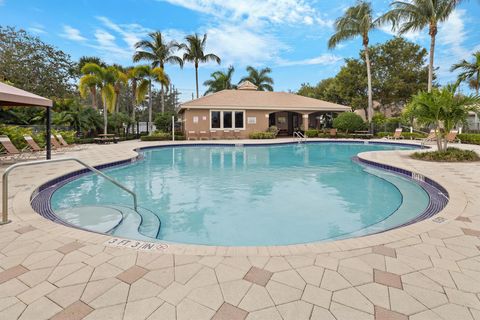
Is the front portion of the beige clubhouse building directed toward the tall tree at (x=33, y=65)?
no

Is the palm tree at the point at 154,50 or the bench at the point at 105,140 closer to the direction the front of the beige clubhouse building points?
the bench

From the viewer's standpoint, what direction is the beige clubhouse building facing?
toward the camera

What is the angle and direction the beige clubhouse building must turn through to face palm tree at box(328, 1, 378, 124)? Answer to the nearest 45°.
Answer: approximately 90° to its left

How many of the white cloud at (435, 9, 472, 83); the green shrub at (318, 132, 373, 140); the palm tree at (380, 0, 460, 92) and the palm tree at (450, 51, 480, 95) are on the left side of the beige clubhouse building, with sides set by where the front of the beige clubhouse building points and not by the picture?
4

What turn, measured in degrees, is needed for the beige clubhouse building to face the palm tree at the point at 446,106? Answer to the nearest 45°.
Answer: approximately 45° to its left

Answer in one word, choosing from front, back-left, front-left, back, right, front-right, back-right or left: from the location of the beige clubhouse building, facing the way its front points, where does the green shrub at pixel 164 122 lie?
right

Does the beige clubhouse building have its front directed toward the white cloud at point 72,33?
no

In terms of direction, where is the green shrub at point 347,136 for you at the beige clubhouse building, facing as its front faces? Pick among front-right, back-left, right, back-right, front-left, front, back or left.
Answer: left

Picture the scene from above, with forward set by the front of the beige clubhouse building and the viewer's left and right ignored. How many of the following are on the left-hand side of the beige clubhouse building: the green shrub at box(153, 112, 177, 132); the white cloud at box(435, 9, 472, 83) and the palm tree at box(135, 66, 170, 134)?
1

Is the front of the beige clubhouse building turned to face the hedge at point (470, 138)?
no

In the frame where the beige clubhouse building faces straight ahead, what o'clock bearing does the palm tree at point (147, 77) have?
The palm tree is roughly at 3 o'clock from the beige clubhouse building.

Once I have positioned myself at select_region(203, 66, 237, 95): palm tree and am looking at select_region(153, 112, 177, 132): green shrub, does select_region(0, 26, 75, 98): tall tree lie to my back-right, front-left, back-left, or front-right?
front-right

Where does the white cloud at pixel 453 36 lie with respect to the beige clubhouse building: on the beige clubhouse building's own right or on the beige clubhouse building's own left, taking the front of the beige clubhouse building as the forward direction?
on the beige clubhouse building's own left

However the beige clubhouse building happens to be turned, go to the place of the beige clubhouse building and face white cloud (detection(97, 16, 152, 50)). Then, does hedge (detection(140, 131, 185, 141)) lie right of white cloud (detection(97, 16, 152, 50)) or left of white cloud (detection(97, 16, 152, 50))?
left

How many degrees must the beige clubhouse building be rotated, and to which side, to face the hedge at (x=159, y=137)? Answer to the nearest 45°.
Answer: approximately 90° to its right

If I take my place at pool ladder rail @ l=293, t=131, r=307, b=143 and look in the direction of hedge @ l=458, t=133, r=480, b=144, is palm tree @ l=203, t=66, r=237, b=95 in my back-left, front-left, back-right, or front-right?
back-left
